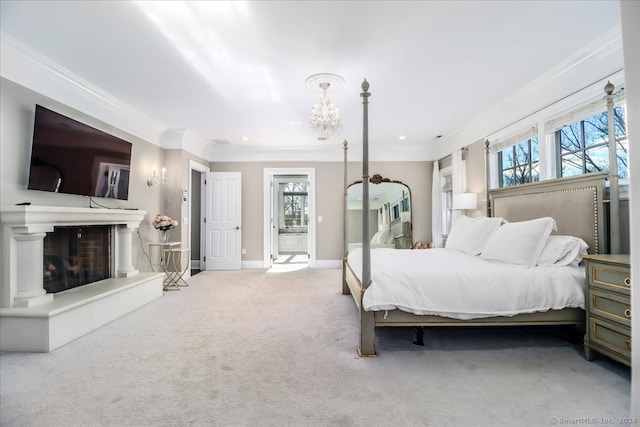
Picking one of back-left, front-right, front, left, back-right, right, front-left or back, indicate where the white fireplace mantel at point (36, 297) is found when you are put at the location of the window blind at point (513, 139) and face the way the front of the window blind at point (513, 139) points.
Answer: front

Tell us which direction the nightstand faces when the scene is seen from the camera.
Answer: facing the viewer and to the left of the viewer

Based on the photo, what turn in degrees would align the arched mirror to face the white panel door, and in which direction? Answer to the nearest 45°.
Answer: approximately 90° to its right

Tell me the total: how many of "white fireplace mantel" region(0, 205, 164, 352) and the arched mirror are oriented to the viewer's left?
0

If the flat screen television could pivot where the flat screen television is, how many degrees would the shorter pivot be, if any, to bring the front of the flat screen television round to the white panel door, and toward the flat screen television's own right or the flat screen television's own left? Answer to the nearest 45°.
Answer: approximately 90° to the flat screen television's own left

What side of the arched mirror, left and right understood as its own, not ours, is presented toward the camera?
front

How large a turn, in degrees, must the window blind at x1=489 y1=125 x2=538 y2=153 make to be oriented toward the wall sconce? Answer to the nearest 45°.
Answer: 0° — it already faces it

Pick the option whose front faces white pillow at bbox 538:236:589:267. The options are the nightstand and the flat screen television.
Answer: the flat screen television

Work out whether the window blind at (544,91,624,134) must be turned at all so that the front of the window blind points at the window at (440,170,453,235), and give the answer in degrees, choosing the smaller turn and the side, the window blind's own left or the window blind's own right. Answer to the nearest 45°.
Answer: approximately 90° to the window blind's own right

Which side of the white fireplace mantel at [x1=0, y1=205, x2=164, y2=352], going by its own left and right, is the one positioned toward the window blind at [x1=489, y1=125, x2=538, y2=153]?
front

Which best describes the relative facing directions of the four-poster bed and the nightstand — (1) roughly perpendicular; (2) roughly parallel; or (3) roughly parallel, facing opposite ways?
roughly parallel

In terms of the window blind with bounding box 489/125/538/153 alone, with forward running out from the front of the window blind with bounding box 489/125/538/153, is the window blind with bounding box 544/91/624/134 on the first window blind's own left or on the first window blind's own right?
on the first window blind's own left

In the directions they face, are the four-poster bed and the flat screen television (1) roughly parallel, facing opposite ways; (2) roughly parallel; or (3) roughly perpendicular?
roughly parallel, facing opposite ways

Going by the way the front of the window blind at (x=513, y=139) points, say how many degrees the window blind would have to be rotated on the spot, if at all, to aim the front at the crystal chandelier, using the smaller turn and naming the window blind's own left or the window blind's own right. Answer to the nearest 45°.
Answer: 0° — it already faces it

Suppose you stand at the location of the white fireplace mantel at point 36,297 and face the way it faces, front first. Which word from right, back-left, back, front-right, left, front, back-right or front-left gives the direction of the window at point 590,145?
front

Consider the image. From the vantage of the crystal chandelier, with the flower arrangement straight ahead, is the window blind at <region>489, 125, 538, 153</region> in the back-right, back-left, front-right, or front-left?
back-right

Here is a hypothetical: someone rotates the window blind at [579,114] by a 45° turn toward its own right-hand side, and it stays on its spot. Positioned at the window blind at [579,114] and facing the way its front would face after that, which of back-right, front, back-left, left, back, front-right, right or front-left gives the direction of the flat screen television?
front-left

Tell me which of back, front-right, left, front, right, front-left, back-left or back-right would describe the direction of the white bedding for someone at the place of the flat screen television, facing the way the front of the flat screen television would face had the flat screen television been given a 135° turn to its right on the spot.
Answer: back-left

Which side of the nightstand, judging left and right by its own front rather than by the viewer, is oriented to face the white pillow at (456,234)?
right

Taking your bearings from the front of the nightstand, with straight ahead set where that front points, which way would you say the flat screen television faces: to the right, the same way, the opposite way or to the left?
the opposite way
